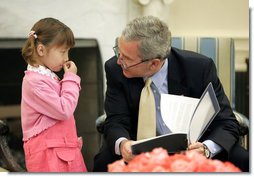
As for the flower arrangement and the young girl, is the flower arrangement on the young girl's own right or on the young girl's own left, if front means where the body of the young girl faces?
on the young girl's own right

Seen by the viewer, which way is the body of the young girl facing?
to the viewer's right

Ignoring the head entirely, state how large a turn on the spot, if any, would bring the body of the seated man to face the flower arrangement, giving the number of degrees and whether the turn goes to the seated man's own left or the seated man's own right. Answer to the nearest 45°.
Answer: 0° — they already face it

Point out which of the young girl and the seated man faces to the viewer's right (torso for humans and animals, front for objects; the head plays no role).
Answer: the young girl

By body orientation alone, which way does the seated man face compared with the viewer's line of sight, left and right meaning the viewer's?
facing the viewer

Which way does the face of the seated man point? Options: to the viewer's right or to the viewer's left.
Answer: to the viewer's left

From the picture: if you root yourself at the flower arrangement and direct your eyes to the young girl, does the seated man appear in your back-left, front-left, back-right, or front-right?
front-right

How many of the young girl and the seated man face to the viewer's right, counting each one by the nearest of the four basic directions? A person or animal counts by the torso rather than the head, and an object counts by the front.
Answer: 1

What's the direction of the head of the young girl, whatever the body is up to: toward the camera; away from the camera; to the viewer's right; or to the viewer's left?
to the viewer's right
